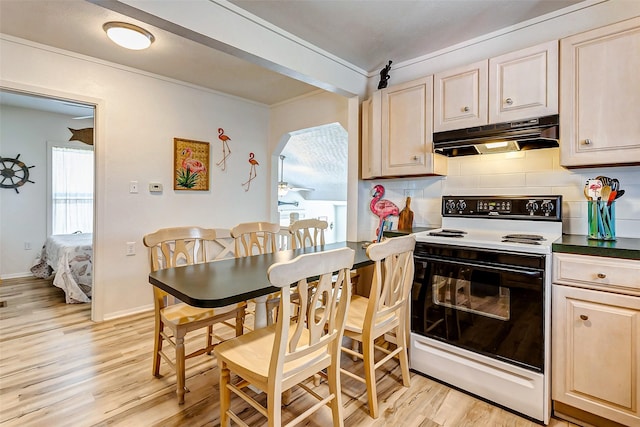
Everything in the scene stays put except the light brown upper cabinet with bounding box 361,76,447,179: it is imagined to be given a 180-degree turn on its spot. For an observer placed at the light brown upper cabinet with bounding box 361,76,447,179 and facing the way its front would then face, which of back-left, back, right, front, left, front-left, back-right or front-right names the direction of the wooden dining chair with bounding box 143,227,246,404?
back

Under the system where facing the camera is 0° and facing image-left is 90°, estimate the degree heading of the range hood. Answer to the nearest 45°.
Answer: approximately 45°

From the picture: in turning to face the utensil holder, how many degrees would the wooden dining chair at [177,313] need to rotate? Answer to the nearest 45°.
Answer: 0° — it already faces it

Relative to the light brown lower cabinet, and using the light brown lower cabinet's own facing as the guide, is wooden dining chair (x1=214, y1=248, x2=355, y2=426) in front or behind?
in front

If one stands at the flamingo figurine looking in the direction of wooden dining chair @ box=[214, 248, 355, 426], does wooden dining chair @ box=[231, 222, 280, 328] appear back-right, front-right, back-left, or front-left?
front-right

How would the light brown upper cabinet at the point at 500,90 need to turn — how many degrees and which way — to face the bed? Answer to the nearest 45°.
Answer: approximately 45° to its right

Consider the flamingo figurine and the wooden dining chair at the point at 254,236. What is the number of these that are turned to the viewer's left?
1

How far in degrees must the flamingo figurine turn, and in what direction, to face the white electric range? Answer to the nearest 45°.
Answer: approximately 135° to its left

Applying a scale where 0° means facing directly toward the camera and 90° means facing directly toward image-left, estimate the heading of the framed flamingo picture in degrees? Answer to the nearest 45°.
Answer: approximately 315°

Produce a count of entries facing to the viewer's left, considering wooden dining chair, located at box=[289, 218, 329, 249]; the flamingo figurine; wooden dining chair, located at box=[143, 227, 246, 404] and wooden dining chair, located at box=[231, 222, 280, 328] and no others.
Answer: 1

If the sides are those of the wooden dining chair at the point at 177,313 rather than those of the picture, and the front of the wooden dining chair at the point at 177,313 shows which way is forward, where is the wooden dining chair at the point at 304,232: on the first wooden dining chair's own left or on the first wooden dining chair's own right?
on the first wooden dining chair's own left
